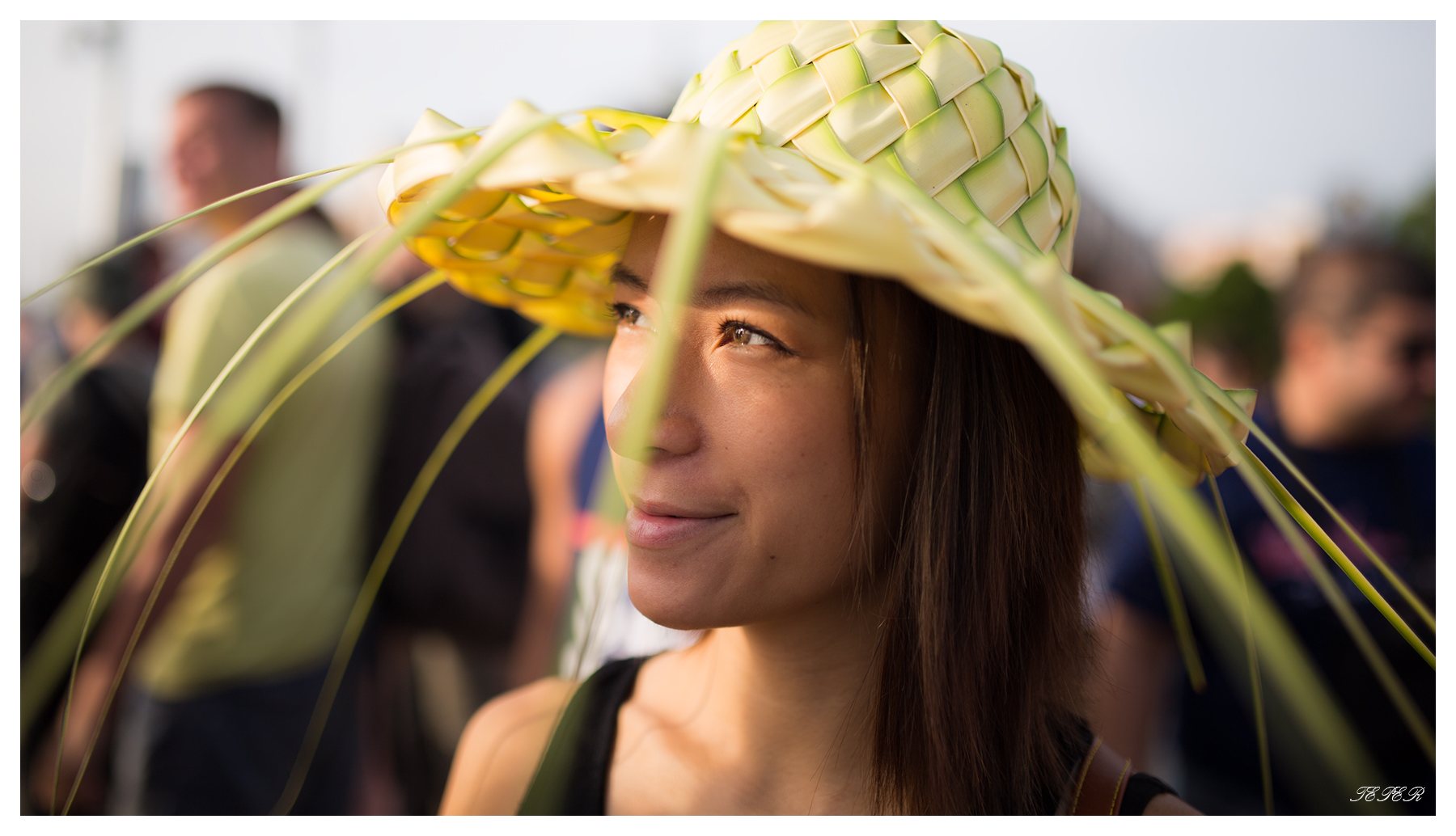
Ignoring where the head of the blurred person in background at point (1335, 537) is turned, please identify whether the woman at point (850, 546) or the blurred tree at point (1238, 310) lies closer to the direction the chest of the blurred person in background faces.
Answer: the woman

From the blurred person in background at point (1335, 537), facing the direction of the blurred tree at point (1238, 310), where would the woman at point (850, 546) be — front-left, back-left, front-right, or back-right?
back-left

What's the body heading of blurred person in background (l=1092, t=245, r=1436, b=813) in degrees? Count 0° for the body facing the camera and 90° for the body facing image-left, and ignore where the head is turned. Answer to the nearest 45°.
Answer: approximately 315°

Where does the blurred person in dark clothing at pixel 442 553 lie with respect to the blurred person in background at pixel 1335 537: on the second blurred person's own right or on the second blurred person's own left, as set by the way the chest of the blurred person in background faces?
on the second blurred person's own right

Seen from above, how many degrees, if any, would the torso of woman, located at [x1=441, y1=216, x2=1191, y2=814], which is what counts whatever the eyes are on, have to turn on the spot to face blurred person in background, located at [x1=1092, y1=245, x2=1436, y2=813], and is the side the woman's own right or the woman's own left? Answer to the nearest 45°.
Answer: approximately 180°

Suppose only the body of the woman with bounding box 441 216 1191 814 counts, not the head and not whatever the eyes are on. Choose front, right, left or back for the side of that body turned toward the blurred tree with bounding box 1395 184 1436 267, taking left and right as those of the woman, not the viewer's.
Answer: back

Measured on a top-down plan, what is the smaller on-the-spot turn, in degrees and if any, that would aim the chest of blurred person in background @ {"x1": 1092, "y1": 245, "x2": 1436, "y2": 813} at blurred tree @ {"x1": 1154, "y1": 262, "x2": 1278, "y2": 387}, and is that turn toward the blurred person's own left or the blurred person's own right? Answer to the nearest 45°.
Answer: approximately 135° to the blurred person's own left

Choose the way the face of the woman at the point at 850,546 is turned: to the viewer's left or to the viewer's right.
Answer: to the viewer's left

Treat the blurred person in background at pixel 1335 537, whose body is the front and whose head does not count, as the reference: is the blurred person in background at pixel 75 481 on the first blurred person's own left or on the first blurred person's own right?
on the first blurred person's own right

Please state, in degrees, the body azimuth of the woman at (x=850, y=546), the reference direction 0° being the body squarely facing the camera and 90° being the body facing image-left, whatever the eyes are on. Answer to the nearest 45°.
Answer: approximately 45°
